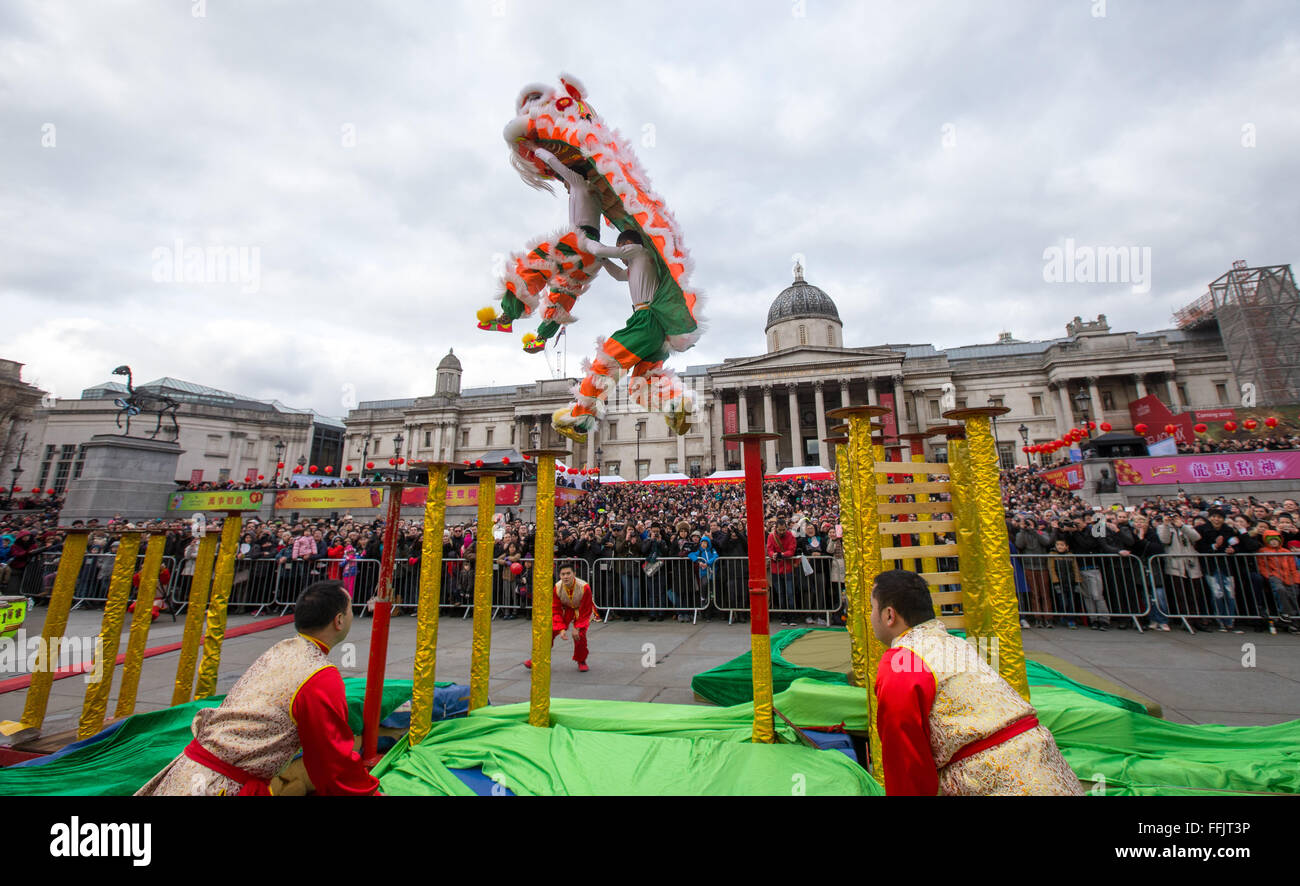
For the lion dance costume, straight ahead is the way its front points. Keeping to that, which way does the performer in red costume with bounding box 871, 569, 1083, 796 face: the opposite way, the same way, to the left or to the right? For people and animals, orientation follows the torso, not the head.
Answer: to the right

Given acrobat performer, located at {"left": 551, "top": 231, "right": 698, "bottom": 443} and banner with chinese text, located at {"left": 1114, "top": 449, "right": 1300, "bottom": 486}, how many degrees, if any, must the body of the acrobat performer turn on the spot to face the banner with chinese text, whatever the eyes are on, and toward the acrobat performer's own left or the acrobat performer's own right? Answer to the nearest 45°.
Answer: approximately 135° to the acrobat performer's own right

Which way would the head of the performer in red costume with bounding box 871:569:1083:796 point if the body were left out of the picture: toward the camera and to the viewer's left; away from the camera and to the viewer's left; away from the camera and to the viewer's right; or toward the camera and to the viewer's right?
away from the camera and to the viewer's left

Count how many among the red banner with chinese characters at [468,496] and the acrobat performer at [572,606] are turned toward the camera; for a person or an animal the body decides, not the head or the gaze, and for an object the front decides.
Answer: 2

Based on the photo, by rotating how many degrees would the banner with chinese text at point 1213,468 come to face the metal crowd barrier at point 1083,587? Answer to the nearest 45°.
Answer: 0° — it already faces it

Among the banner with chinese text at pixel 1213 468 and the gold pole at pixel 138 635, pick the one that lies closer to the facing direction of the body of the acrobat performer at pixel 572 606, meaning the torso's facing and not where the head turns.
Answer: the gold pole

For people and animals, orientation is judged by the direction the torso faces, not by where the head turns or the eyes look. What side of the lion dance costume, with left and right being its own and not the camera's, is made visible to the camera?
left

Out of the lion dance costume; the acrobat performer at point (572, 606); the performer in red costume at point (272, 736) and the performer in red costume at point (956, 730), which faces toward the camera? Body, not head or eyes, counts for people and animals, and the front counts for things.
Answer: the acrobat performer

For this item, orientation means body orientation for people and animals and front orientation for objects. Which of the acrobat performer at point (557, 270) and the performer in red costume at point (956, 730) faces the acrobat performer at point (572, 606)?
the performer in red costume

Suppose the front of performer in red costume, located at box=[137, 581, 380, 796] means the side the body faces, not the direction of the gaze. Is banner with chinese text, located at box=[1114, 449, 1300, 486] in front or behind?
in front

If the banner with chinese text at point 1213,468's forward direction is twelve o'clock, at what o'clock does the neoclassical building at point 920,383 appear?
The neoclassical building is roughly at 5 o'clock from the banner with chinese text.

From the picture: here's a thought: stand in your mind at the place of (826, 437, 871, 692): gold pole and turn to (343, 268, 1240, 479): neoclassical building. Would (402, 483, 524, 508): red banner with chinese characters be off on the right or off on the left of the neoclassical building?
left

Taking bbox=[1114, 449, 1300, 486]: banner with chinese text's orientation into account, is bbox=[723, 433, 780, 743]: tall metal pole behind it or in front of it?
in front

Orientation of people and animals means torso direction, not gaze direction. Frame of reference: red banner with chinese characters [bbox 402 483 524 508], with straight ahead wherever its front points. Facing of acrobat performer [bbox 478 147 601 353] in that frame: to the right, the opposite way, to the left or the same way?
to the right

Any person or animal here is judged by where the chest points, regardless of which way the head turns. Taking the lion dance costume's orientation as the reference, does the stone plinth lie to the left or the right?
on its right

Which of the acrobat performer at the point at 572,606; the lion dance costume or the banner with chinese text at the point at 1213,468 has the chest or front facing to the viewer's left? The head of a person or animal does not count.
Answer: the lion dance costume
